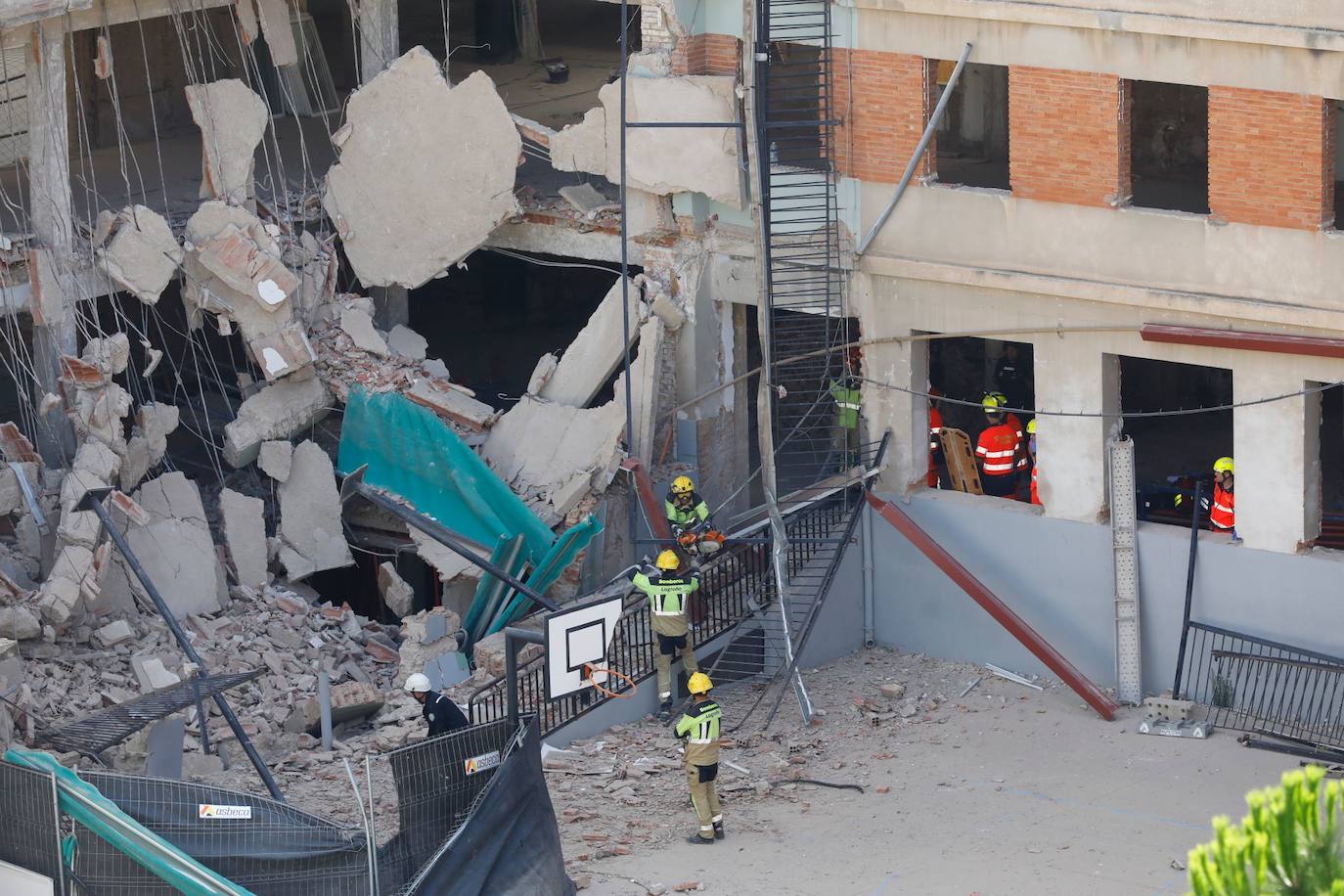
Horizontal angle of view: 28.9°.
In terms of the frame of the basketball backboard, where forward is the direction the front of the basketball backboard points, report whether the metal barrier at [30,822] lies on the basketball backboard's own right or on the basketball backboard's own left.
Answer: on the basketball backboard's own right

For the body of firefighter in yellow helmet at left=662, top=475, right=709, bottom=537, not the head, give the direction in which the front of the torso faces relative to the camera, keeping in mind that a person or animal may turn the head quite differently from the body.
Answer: toward the camera

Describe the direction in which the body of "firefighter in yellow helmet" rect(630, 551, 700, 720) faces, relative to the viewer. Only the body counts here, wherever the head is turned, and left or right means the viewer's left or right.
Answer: facing away from the viewer

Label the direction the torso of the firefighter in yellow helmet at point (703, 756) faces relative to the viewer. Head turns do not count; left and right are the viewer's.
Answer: facing away from the viewer and to the left of the viewer

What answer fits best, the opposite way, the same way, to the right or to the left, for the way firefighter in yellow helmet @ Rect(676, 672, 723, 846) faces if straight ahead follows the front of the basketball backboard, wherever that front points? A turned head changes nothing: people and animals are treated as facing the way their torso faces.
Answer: the opposite way

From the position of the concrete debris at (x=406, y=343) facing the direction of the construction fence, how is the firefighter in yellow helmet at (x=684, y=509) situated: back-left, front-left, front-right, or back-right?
front-left

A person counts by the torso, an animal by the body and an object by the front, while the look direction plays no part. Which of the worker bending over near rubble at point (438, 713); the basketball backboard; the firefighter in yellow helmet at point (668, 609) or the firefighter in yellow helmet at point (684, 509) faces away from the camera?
the firefighter in yellow helmet at point (668, 609)

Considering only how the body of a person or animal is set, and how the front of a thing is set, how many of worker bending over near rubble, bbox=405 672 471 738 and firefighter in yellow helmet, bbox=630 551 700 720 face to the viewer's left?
1

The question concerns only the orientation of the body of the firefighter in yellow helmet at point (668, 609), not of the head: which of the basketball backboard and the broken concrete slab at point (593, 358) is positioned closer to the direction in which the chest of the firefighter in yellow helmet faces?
the broken concrete slab

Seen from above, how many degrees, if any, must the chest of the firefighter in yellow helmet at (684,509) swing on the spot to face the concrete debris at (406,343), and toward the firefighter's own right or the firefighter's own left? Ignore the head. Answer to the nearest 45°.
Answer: approximately 135° to the firefighter's own right

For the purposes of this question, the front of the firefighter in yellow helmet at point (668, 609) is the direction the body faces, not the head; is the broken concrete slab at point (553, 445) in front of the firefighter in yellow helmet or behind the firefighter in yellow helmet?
in front

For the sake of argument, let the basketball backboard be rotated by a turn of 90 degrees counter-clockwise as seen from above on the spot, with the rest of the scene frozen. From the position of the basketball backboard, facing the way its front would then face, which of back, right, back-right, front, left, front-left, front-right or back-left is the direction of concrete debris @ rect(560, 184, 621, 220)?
front-left

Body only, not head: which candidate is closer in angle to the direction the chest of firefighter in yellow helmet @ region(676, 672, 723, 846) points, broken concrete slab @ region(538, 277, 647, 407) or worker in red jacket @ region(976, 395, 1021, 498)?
the broken concrete slab

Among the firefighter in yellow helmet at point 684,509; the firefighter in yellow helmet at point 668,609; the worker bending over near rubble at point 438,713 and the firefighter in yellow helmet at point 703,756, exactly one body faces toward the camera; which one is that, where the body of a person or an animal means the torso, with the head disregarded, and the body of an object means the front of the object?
the firefighter in yellow helmet at point 684,509

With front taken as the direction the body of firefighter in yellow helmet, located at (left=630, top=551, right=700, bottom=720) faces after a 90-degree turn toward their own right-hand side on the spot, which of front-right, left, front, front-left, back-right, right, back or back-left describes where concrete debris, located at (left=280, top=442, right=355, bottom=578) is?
back-left
